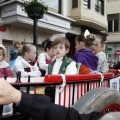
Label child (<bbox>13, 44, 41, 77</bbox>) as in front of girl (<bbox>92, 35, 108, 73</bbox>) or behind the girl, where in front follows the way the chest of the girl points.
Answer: in front

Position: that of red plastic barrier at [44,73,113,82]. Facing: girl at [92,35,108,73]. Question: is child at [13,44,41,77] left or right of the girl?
left

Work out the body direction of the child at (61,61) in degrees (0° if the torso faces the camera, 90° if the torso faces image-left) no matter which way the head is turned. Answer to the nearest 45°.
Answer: approximately 45°

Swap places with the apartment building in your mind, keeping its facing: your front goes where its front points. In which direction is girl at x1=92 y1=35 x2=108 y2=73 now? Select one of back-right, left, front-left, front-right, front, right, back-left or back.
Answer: front-left

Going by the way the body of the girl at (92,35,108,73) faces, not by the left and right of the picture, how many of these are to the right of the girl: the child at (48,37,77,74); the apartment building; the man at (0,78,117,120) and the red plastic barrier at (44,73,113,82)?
1
